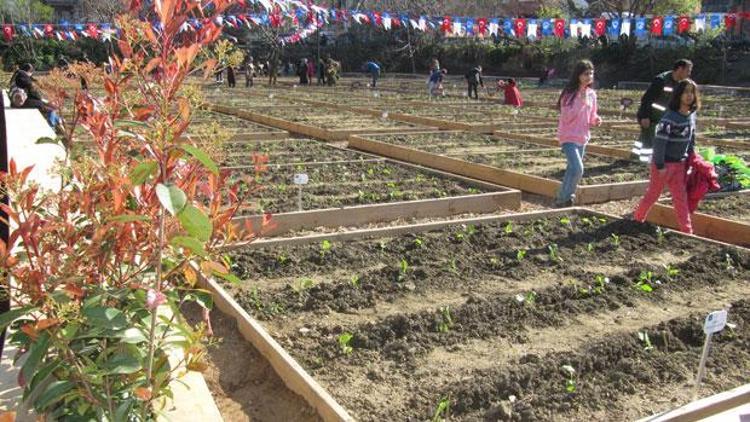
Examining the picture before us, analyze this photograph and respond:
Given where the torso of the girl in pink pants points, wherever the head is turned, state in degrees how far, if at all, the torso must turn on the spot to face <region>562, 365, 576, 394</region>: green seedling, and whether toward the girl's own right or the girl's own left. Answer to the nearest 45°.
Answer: approximately 45° to the girl's own right

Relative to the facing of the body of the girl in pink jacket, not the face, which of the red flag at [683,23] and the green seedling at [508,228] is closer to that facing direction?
the green seedling

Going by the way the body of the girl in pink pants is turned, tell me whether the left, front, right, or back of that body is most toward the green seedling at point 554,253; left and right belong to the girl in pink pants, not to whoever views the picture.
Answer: right

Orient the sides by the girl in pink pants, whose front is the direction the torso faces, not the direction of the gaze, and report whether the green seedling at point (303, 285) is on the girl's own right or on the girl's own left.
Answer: on the girl's own right

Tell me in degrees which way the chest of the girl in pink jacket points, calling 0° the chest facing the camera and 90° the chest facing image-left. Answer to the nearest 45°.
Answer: approximately 315°
